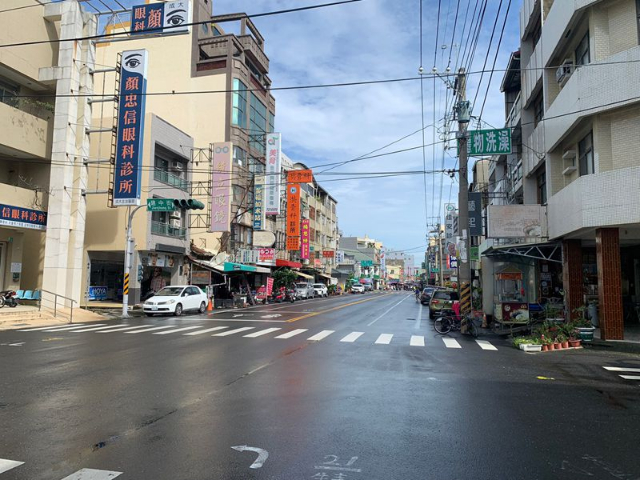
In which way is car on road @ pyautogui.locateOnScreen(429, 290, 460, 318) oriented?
away from the camera

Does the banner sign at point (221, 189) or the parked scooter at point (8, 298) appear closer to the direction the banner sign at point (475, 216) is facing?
the parked scooter

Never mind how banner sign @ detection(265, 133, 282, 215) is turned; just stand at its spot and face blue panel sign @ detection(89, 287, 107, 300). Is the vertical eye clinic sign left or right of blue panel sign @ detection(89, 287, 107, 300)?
left

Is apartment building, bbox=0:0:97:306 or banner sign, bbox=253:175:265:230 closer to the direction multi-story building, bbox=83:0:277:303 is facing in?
the banner sign

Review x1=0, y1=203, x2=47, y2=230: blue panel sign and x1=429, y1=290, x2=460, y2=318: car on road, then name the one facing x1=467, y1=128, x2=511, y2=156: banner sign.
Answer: the blue panel sign

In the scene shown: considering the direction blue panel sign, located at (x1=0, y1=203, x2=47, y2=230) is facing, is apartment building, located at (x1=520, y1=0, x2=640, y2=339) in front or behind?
in front

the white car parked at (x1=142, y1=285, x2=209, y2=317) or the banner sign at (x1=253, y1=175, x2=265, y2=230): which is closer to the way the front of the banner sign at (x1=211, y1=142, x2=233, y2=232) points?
the white car parked

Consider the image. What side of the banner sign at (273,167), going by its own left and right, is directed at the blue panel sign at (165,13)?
front

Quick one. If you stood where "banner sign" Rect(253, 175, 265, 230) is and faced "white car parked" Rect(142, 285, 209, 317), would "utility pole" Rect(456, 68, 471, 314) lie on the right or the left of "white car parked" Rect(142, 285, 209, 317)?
left

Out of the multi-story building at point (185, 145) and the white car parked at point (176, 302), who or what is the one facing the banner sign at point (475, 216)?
the multi-story building

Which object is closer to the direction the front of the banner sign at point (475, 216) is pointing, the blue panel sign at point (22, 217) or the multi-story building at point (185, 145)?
the blue panel sign

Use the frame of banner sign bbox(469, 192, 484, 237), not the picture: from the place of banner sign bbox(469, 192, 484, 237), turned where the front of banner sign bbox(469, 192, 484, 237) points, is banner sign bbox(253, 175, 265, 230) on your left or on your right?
on your right

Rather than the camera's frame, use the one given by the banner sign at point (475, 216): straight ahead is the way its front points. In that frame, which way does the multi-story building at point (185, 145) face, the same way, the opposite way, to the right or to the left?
to the left
